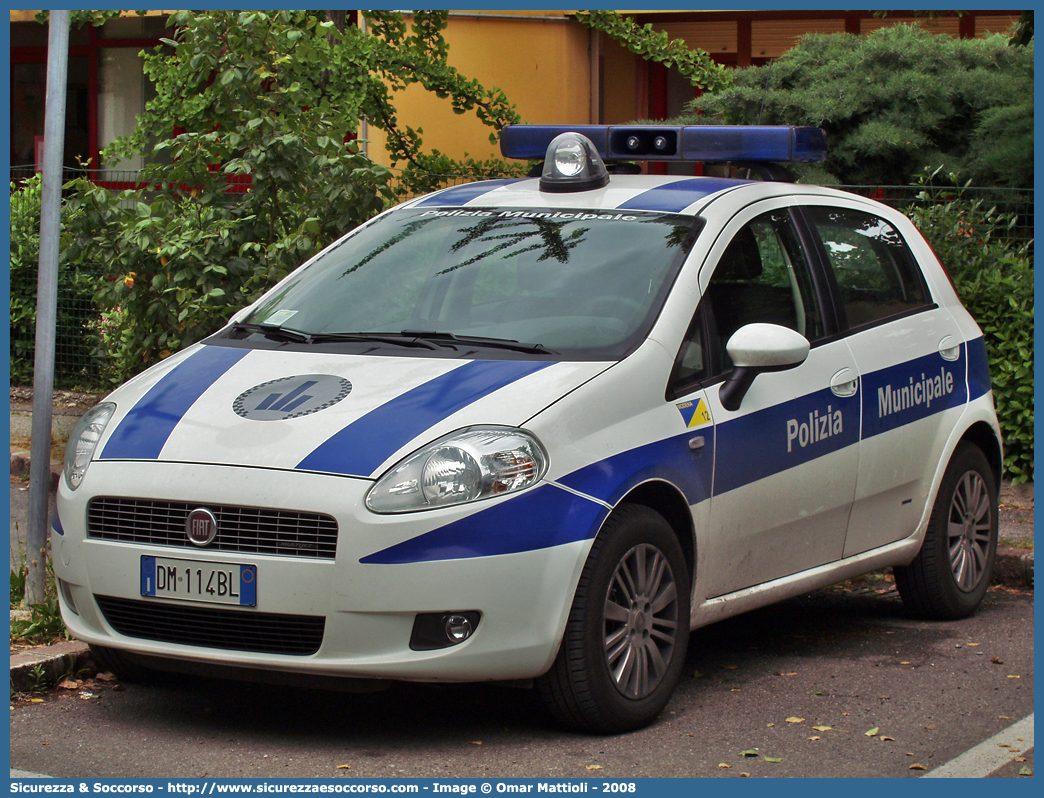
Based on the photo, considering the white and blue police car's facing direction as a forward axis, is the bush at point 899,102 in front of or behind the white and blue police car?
behind

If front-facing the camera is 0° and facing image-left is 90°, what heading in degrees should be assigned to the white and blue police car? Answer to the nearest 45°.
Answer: approximately 45°

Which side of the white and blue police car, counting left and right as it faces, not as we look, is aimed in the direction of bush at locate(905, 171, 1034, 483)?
back

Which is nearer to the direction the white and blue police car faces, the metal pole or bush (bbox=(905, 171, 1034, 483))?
the metal pole

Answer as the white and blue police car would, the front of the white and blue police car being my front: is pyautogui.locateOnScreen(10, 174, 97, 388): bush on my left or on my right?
on my right
